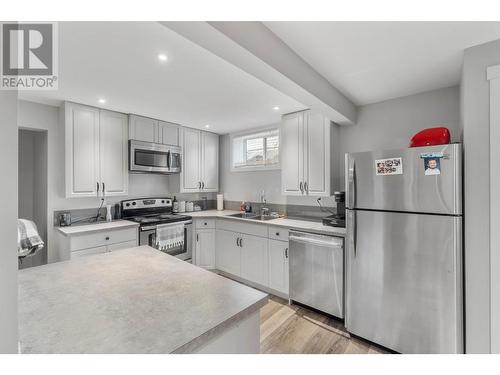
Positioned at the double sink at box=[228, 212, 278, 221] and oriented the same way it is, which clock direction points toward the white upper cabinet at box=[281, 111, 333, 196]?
The white upper cabinet is roughly at 9 o'clock from the double sink.

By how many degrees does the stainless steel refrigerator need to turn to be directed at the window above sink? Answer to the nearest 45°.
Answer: approximately 90° to its right

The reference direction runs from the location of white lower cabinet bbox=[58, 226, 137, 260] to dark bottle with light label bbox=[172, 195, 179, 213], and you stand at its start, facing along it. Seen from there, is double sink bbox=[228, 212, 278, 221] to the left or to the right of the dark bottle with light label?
right

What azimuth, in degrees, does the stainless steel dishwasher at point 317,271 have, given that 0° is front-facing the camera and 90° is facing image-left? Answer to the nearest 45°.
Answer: approximately 45°

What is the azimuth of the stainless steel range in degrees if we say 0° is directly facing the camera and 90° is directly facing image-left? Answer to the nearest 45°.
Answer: approximately 315°

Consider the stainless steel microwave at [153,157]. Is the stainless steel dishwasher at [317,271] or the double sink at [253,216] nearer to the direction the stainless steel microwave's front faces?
the stainless steel dishwasher
